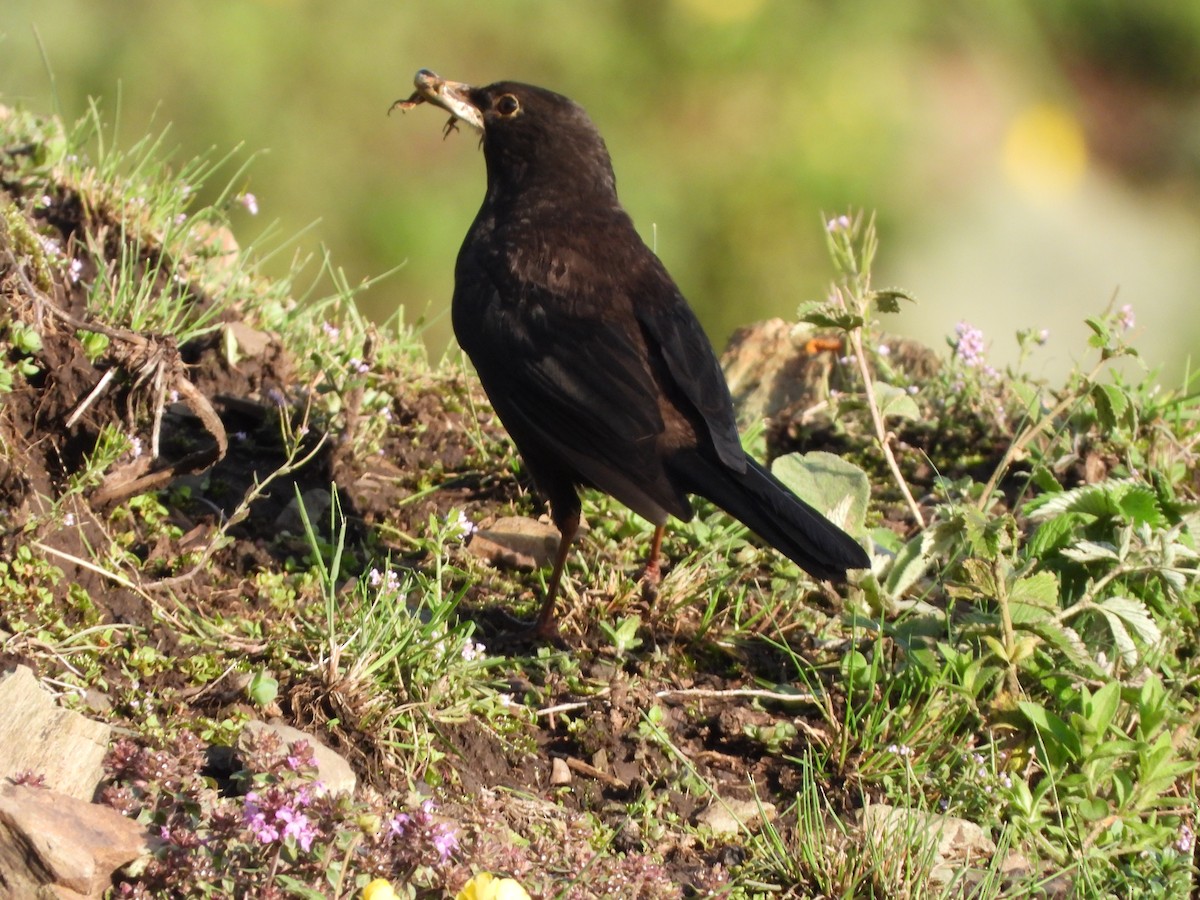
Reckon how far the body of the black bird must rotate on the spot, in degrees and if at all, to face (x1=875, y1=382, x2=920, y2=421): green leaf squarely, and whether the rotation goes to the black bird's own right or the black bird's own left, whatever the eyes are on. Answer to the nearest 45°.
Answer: approximately 135° to the black bird's own right

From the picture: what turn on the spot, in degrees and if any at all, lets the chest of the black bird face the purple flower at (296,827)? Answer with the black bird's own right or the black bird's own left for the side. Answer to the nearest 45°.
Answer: approximately 135° to the black bird's own left

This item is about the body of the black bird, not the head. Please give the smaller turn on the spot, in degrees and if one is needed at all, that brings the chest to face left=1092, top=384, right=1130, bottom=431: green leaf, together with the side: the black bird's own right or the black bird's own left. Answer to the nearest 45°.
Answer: approximately 135° to the black bird's own right

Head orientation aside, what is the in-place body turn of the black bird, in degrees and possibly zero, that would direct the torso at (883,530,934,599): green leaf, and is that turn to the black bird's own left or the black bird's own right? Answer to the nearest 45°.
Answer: approximately 135° to the black bird's own right

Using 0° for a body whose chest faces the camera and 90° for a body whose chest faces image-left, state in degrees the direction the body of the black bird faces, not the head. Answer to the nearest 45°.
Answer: approximately 135°

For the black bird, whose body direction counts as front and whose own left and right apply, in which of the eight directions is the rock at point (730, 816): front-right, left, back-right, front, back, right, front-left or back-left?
back

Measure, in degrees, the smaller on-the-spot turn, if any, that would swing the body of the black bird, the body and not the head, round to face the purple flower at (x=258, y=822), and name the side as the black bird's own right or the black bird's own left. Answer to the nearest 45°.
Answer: approximately 135° to the black bird's own left

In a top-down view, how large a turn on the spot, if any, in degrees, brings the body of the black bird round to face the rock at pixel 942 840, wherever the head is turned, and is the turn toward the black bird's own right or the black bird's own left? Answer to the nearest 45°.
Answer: approximately 180°

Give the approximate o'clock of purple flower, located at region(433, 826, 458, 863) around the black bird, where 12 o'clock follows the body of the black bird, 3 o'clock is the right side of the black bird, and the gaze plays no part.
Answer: The purple flower is roughly at 7 o'clock from the black bird.

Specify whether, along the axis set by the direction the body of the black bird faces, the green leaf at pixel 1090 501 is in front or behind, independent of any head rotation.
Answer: behind
